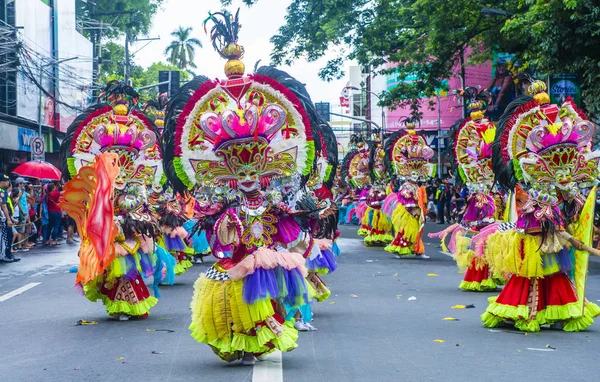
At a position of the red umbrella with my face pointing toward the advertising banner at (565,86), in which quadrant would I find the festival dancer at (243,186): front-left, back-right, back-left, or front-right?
front-right

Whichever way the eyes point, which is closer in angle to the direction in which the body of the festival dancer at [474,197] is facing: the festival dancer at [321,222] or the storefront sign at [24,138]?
the festival dancer

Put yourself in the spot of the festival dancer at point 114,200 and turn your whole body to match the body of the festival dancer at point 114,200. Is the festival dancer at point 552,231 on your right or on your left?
on your left

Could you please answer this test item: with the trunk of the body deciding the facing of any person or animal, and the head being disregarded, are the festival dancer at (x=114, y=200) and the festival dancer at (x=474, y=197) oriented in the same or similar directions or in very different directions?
same or similar directions

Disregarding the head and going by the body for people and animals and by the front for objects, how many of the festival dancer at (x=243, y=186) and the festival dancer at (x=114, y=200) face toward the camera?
2

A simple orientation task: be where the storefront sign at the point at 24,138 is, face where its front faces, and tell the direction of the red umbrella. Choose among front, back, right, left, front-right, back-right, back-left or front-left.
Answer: front-right

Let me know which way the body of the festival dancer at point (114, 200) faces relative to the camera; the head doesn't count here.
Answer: toward the camera

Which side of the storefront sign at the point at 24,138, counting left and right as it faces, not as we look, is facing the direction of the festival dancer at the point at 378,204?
front

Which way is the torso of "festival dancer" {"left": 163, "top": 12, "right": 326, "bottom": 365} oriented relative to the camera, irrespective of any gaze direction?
toward the camera

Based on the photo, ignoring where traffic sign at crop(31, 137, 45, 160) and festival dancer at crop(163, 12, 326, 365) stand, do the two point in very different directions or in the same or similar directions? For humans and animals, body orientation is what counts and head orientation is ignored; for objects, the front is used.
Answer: same or similar directions
